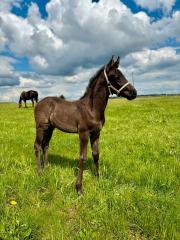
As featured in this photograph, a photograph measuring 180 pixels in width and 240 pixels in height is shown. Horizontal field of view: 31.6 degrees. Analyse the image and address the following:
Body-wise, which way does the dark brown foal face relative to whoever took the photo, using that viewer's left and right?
facing the viewer and to the right of the viewer
